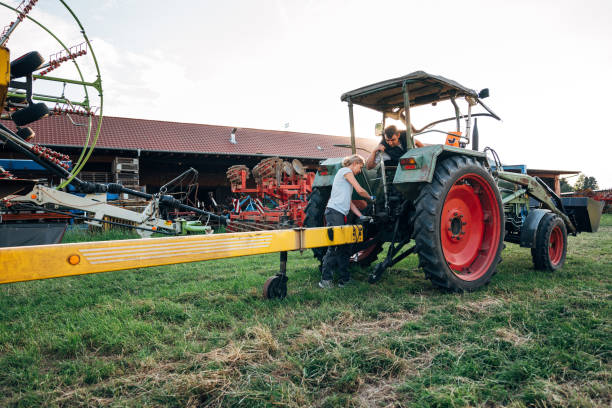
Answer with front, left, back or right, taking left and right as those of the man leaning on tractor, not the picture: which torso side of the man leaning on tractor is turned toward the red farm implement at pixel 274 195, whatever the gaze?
right

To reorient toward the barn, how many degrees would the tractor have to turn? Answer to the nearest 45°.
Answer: approximately 90° to its left

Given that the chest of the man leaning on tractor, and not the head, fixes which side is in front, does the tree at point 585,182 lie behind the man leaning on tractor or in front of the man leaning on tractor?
behind

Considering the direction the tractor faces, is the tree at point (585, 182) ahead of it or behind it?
ahead

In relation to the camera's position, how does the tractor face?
facing away from the viewer and to the right of the viewer

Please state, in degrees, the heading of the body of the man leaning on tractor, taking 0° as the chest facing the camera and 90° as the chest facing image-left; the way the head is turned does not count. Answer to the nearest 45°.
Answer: approximately 45°

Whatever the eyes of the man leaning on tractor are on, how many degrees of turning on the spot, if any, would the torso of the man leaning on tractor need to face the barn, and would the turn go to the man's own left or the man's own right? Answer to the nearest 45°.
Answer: approximately 90° to the man's own right
